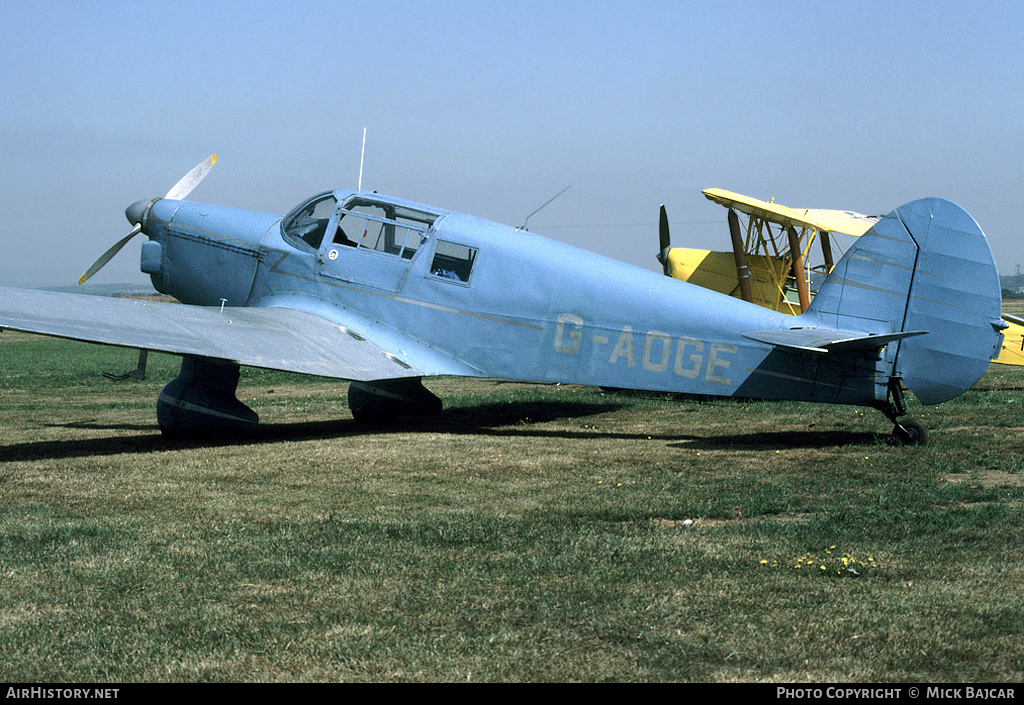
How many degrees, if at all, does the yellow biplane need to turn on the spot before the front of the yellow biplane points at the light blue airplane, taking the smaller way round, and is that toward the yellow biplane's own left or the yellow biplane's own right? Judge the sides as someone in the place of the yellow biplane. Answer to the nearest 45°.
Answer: approximately 90° to the yellow biplane's own left

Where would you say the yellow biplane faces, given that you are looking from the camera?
facing to the left of the viewer
